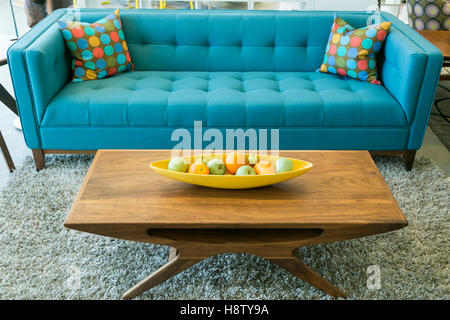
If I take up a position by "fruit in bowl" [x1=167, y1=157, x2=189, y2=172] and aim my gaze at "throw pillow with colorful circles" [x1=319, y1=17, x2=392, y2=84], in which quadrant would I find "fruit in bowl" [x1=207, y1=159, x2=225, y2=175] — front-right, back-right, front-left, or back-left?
front-right

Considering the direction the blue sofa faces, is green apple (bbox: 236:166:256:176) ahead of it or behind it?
ahead

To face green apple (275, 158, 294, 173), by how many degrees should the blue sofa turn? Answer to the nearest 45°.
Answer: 0° — it already faces it

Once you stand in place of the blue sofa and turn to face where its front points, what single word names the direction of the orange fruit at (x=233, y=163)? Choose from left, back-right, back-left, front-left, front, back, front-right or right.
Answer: front

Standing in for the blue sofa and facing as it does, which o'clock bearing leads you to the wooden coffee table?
The wooden coffee table is roughly at 12 o'clock from the blue sofa.

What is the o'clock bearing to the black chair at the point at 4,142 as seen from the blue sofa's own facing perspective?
The black chair is roughly at 3 o'clock from the blue sofa.

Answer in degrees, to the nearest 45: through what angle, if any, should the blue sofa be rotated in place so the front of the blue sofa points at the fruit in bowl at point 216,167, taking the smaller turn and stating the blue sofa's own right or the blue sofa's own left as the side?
0° — it already faces it

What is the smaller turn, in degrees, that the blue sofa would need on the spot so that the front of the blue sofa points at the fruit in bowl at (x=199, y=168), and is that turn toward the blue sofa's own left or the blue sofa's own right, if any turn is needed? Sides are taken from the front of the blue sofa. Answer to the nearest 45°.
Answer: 0° — it already faces it

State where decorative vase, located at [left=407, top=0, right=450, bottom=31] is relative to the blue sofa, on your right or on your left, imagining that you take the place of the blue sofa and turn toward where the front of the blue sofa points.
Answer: on your left

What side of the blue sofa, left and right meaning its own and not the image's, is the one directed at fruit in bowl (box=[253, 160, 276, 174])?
front

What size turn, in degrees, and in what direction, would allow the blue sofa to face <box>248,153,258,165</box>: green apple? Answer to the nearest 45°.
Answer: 0° — it already faces it

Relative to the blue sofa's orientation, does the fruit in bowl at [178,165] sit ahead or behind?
ahead

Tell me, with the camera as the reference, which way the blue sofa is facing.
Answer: facing the viewer
